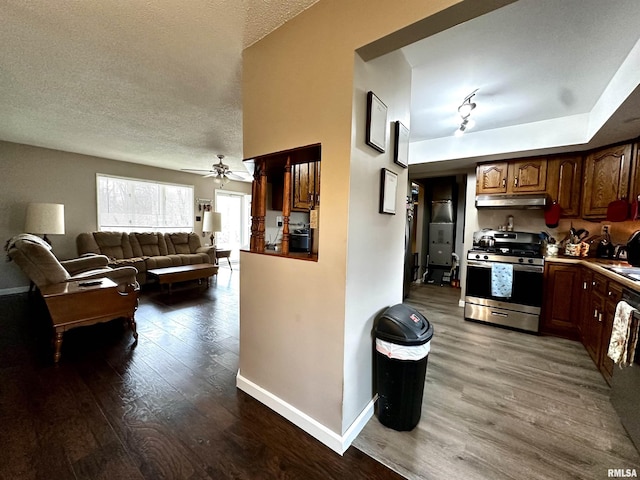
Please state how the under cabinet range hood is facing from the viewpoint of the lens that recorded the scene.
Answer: facing the viewer

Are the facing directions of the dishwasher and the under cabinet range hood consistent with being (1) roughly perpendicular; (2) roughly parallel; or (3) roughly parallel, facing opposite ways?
roughly perpendicular

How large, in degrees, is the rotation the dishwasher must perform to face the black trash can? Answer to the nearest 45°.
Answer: approximately 45° to its left

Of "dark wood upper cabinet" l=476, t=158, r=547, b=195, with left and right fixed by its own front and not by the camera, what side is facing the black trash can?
front

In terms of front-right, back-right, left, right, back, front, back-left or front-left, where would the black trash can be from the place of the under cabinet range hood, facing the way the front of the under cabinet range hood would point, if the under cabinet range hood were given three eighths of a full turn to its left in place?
back-right

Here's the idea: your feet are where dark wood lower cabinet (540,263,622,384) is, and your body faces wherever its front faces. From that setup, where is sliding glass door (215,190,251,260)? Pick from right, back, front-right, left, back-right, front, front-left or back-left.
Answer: front-right

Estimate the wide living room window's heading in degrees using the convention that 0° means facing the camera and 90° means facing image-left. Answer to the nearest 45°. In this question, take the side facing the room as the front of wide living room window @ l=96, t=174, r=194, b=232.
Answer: approximately 315°

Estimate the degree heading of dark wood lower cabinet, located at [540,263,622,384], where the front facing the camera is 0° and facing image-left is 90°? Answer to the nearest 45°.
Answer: approximately 45°

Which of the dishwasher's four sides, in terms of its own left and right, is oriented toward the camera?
left

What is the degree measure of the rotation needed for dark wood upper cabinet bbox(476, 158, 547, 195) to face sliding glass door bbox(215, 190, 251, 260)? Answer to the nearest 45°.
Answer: approximately 90° to its right

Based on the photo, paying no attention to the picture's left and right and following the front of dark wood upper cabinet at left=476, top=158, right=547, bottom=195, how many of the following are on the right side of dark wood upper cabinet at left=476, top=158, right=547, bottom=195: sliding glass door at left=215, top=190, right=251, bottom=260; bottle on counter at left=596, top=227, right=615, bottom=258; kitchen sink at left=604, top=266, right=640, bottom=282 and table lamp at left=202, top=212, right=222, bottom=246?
2

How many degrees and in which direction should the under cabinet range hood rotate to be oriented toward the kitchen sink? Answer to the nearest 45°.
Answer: approximately 45° to its left

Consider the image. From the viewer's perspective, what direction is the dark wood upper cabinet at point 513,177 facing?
toward the camera

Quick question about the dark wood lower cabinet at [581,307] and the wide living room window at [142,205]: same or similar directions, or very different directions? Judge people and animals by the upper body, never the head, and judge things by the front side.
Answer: very different directions

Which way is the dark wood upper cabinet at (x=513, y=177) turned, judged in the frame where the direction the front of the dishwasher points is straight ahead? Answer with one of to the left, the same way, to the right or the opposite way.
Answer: to the left

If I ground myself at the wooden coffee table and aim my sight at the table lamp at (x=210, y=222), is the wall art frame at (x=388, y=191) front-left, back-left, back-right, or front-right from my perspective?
back-right

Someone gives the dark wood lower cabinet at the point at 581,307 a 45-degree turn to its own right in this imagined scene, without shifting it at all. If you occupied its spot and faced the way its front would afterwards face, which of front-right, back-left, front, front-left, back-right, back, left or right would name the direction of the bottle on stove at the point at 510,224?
front-right

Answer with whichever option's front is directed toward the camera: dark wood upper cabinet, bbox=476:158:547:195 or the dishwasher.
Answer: the dark wood upper cabinet
